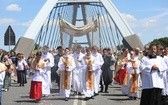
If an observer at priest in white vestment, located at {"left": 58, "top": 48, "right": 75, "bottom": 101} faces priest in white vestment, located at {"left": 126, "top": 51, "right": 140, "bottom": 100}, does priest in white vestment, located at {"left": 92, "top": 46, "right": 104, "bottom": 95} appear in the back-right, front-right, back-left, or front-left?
front-left

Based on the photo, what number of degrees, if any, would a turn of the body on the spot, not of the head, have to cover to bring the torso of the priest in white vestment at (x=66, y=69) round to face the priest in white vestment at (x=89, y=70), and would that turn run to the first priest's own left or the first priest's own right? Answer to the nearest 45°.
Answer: approximately 90° to the first priest's own left

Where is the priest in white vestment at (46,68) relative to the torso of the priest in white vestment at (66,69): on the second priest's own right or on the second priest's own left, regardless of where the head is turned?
on the second priest's own right

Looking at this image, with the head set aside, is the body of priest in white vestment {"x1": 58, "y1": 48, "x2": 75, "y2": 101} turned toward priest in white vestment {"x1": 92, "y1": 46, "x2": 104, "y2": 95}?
no

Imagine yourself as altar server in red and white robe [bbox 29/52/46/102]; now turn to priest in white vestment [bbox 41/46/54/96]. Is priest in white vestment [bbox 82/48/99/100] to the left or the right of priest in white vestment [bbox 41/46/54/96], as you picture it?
right

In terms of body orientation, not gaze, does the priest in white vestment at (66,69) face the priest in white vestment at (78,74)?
no

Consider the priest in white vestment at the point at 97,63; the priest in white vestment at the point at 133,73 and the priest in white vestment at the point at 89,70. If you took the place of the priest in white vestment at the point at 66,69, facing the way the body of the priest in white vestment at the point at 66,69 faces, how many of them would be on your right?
0

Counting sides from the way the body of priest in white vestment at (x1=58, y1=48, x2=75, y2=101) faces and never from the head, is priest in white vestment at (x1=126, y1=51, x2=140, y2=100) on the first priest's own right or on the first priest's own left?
on the first priest's own left

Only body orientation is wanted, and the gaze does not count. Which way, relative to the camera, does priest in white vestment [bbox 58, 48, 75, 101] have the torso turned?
toward the camera
